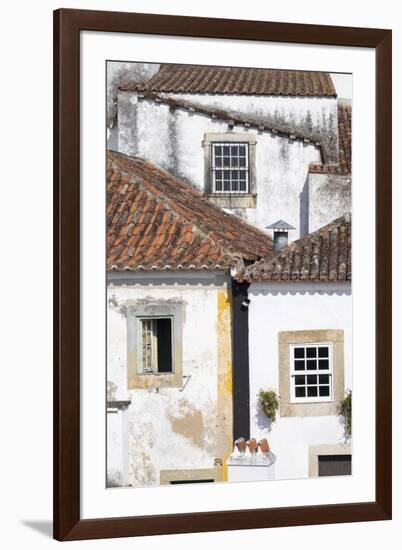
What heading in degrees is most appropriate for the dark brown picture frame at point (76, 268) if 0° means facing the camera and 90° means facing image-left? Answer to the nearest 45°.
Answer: approximately 315°
